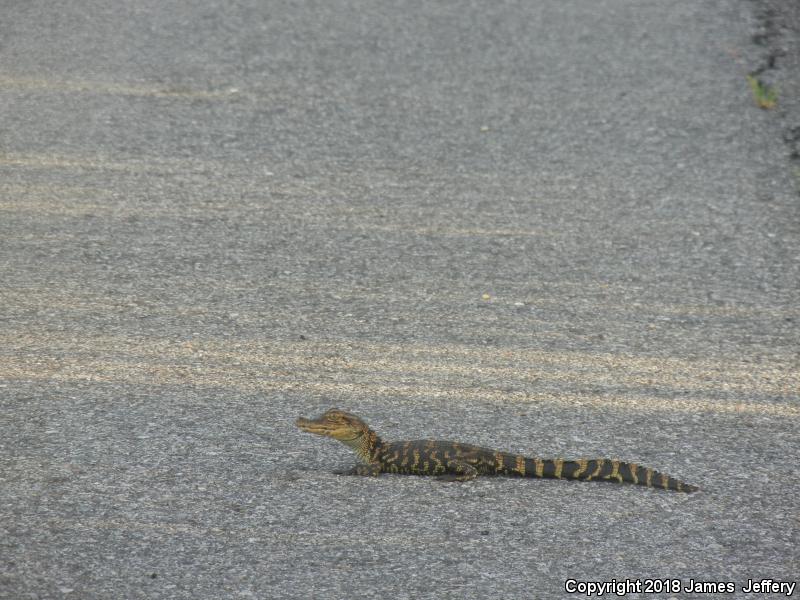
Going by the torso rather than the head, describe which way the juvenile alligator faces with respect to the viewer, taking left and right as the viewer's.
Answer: facing to the left of the viewer
